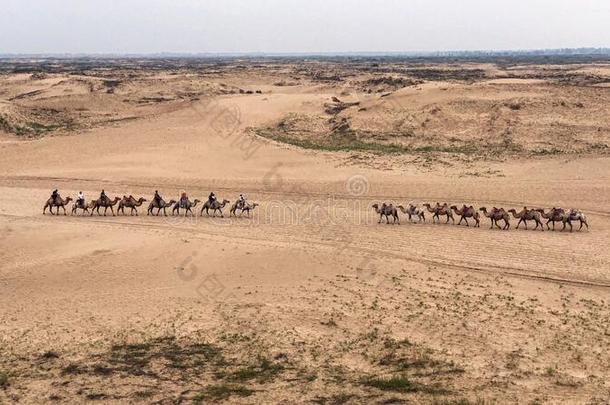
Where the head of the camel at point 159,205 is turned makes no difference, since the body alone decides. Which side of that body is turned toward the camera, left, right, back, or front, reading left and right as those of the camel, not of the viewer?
right

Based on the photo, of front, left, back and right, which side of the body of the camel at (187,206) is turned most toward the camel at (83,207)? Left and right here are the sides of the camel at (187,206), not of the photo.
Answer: back

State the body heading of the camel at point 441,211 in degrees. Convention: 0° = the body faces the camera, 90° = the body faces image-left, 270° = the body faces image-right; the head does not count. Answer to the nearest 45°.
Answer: approximately 90°

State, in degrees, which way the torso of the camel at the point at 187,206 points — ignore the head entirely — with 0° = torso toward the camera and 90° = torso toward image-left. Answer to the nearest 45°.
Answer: approximately 270°

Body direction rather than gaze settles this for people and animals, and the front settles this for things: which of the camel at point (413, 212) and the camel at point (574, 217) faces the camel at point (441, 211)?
the camel at point (574, 217)

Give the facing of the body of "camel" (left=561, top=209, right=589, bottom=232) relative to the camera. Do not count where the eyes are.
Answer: to the viewer's left

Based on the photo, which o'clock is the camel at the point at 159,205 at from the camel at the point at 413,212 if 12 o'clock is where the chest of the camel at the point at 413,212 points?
the camel at the point at 159,205 is roughly at 12 o'clock from the camel at the point at 413,212.

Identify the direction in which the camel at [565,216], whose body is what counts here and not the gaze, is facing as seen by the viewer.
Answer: to the viewer's left

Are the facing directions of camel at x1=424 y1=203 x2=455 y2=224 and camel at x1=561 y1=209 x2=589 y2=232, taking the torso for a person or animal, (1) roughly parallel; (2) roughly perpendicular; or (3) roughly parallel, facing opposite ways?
roughly parallel

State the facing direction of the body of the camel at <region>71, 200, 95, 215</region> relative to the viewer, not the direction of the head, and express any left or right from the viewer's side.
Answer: facing to the right of the viewer

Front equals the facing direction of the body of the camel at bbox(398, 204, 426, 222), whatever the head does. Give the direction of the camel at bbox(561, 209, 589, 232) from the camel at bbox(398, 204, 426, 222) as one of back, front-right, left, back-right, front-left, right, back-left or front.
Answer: back

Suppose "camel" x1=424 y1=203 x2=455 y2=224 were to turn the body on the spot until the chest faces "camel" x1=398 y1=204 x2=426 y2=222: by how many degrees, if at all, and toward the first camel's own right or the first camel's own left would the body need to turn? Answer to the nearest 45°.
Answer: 0° — it already faces it
